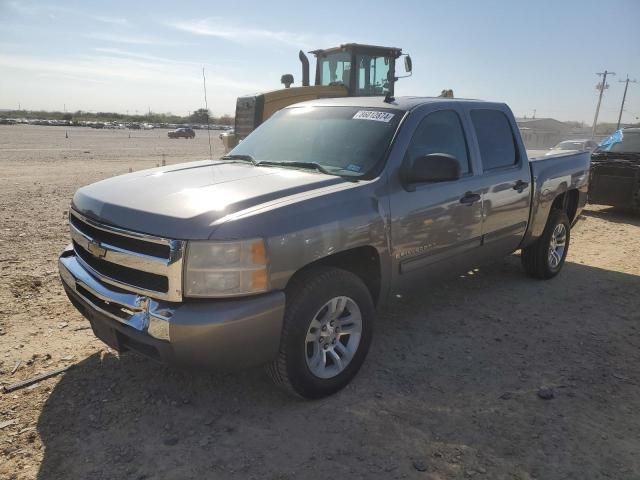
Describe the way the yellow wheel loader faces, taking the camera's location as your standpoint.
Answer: facing away from the viewer and to the right of the viewer

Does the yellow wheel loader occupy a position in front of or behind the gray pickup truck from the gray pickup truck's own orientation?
behind

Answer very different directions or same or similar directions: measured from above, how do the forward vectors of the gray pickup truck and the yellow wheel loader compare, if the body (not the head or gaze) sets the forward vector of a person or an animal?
very different directions

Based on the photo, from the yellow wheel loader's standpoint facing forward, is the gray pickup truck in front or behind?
behind
